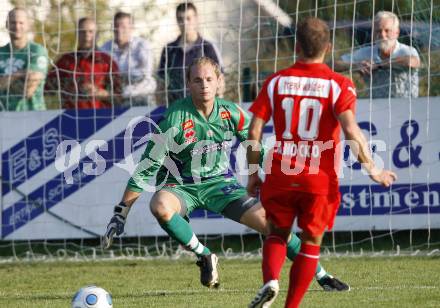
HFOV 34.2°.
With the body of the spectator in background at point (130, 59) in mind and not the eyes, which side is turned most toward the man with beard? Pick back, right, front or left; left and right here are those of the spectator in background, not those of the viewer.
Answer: left

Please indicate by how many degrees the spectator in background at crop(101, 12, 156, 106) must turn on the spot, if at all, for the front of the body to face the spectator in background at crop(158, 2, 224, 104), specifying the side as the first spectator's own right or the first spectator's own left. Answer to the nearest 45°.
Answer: approximately 90° to the first spectator's own left

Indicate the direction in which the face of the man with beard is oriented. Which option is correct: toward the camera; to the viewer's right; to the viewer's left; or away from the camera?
toward the camera

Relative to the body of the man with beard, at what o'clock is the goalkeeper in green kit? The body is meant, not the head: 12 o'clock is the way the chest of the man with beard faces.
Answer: The goalkeeper in green kit is roughly at 1 o'clock from the man with beard.

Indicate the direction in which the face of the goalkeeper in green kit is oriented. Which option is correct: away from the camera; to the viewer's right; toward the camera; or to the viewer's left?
toward the camera

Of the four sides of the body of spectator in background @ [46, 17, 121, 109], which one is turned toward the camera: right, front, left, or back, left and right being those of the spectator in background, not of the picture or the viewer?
front

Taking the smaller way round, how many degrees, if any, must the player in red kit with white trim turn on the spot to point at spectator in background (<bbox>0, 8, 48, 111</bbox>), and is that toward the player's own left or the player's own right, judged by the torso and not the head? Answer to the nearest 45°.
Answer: approximately 45° to the player's own left

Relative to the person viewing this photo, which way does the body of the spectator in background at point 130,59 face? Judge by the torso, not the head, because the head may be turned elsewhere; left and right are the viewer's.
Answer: facing the viewer

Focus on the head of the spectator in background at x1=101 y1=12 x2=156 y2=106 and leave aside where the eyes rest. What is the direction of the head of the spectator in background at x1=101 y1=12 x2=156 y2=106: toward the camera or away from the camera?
toward the camera

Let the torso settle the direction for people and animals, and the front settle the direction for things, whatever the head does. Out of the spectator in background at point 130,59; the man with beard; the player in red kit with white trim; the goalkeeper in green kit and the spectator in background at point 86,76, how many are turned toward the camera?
4

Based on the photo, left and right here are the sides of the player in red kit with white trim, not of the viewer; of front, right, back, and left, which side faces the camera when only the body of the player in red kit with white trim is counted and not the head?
back

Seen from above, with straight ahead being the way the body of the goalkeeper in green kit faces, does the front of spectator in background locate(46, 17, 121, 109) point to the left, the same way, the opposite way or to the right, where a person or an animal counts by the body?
the same way

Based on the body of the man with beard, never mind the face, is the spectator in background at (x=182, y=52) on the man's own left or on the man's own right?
on the man's own right

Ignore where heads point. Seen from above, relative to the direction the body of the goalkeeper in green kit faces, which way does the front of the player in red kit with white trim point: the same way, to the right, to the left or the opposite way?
the opposite way

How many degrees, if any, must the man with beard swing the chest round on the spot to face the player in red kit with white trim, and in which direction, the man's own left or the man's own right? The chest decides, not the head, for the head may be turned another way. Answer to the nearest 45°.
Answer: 0° — they already face them

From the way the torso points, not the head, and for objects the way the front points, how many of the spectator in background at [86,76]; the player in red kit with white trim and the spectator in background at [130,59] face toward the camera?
2
